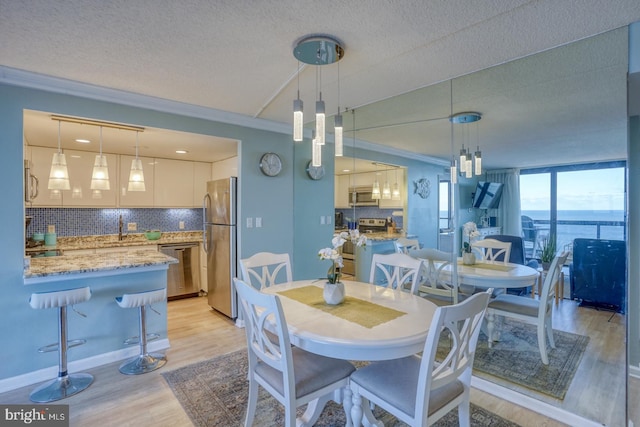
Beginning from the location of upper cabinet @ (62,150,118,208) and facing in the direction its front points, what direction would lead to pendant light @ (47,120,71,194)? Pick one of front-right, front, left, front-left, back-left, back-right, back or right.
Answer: front

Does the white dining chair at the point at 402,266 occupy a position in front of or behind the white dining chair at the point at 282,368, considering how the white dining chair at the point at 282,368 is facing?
in front

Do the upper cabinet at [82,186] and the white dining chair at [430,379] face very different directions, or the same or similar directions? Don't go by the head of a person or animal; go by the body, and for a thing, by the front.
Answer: very different directions

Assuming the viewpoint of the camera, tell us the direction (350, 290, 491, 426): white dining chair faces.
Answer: facing away from the viewer and to the left of the viewer

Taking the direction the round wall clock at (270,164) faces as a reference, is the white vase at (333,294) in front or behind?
in front

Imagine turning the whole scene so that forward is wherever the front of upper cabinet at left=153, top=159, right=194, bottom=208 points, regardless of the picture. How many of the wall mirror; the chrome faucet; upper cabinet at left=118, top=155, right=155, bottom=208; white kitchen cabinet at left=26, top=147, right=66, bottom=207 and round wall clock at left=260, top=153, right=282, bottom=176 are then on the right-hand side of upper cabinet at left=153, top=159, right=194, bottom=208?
3

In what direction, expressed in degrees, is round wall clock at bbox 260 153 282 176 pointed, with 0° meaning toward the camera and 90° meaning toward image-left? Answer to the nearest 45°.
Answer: approximately 315°

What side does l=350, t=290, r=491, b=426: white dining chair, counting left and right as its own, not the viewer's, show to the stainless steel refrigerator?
front

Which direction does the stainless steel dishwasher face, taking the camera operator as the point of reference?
facing the viewer

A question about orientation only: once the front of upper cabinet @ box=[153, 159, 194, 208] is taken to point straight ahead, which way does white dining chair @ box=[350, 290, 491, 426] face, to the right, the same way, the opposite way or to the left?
the opposite way

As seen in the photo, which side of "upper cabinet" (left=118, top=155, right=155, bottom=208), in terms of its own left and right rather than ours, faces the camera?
front

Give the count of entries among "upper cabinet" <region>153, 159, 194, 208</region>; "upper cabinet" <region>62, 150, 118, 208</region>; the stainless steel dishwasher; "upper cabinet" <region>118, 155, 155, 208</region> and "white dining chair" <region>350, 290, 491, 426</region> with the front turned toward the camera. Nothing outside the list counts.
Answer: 4

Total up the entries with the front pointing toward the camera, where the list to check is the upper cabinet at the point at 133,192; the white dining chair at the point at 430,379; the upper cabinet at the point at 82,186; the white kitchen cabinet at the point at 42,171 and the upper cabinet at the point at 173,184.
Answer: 4

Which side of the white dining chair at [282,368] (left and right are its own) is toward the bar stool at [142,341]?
left

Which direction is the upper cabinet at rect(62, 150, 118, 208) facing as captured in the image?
toward the camera
